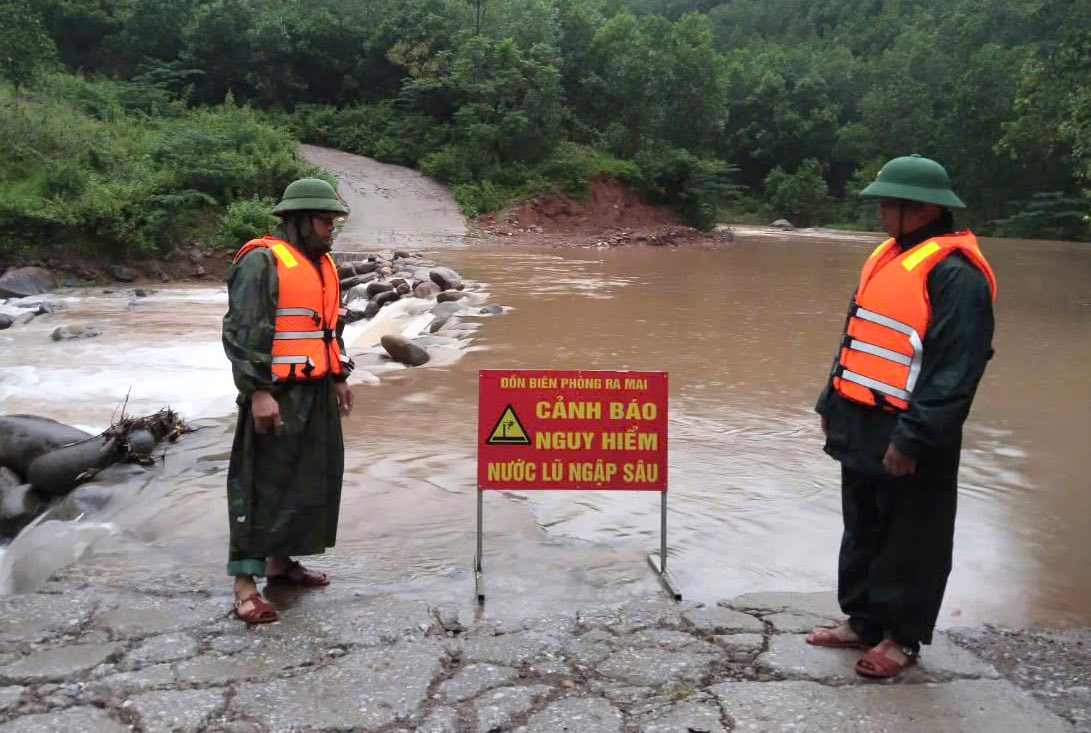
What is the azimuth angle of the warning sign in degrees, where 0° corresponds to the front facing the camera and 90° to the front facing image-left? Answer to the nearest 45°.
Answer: approximately 0°

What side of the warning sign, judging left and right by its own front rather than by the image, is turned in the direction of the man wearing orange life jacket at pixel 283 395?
right

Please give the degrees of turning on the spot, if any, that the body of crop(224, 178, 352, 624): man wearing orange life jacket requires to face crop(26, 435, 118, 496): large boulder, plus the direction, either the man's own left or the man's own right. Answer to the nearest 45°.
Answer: approximately 180°

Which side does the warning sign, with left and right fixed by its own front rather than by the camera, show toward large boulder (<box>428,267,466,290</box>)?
back

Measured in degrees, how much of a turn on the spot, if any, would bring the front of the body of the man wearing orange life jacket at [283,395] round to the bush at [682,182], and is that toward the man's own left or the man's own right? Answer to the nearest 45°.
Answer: approximately 90° to the man's own left

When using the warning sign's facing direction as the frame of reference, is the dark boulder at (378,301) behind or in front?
behind

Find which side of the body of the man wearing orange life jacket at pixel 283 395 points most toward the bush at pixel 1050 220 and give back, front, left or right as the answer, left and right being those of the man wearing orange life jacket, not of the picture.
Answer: left

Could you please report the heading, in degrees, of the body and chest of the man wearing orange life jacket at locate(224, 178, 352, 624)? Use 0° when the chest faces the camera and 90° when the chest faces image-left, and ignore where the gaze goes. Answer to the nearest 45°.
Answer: approximately 315°

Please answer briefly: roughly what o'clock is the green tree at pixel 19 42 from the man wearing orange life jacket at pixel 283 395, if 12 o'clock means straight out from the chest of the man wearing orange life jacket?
The green tree is roughly at 7 o'clock from the man wearing orange life jacket.

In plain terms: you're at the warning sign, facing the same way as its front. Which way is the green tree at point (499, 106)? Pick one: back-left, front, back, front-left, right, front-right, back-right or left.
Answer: back

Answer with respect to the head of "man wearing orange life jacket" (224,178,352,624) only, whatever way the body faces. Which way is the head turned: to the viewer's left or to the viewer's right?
to the viewer's right

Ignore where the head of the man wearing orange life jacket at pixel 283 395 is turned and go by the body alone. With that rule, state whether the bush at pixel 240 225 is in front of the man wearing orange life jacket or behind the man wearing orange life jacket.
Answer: behind

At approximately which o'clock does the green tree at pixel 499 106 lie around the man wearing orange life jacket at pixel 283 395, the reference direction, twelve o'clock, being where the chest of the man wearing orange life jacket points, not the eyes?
The green tree is roughly at 8 o'clock from the man wearing orange life jacket.
